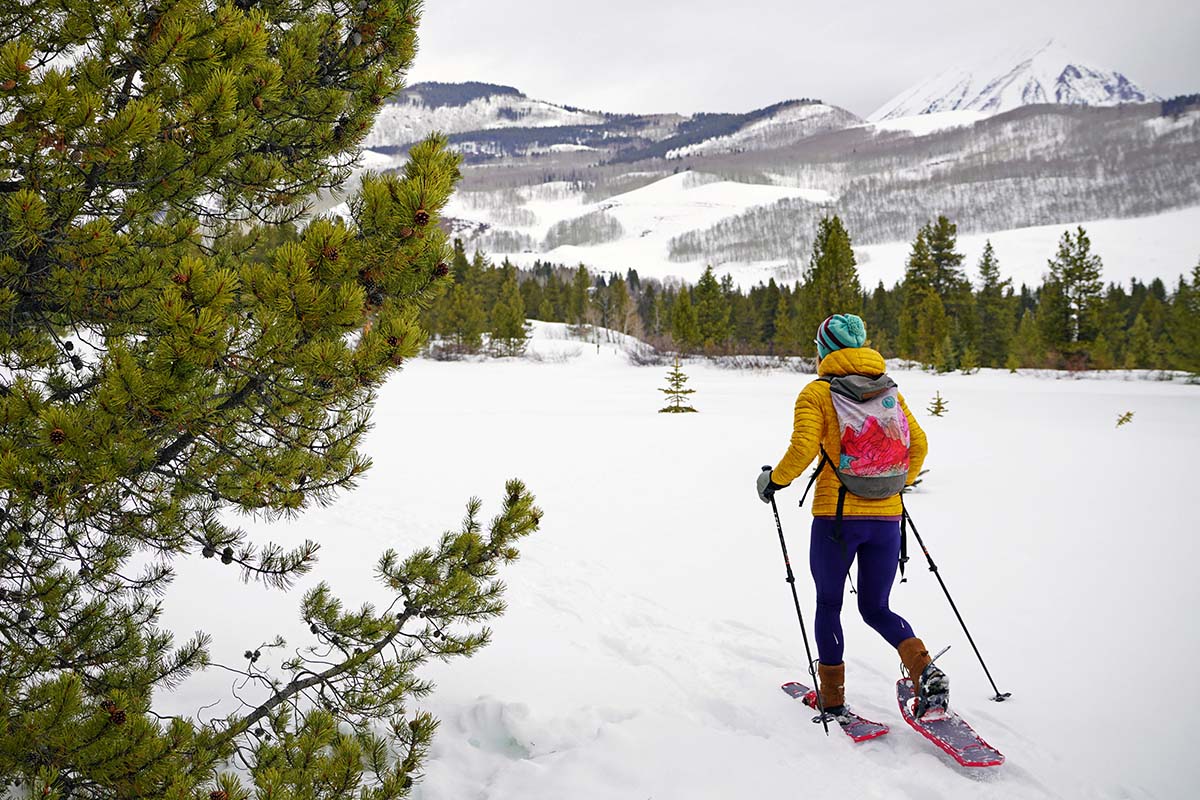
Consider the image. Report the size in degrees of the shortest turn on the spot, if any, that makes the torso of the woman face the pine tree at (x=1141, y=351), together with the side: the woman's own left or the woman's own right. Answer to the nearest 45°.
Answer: approximately 45° to the woman's own right

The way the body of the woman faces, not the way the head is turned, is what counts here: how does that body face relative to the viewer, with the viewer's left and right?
facing away from the viewer and to the left of the viewer

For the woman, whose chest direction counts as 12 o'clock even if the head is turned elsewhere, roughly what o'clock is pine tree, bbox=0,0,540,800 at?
The pine tree is roughly at 9 o'clock from the woman.

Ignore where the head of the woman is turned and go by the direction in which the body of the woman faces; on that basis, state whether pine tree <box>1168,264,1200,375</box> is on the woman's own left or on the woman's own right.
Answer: on the woman's own right

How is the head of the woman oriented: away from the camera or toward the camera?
away from the camera

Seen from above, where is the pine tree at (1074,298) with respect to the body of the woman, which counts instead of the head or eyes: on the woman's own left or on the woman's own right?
on the woman's own right

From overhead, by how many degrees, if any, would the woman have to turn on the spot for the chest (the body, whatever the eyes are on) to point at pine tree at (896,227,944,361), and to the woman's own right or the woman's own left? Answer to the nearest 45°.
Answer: approximately 45° to the woman's own right
